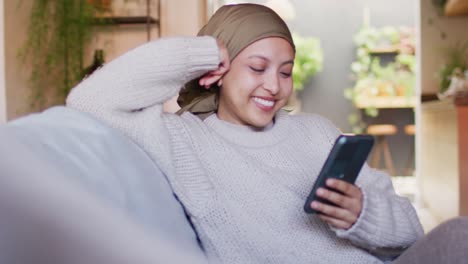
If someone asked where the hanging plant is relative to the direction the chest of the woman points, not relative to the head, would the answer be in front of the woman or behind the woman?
behind

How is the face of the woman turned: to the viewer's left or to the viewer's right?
to the viewer's right

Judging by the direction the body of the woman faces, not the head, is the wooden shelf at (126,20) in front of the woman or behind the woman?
behind

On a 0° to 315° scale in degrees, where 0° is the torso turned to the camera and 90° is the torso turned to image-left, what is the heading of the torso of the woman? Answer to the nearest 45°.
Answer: approximately 315°
